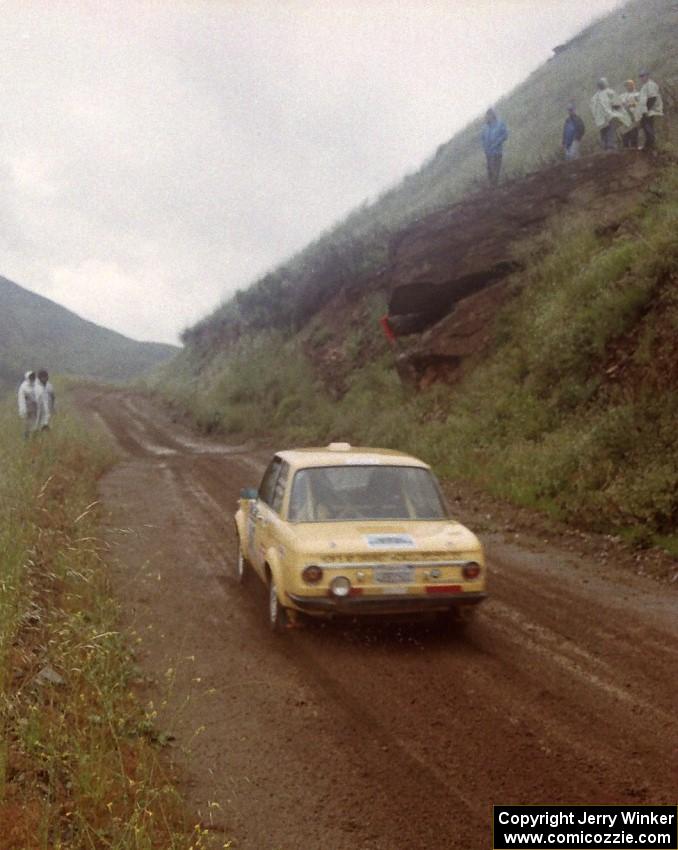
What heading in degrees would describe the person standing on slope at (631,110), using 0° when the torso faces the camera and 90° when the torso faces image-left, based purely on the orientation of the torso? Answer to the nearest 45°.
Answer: approximately 0°

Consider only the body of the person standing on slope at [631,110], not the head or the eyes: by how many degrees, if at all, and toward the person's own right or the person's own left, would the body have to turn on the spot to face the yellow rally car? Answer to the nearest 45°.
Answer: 0° — they already face it

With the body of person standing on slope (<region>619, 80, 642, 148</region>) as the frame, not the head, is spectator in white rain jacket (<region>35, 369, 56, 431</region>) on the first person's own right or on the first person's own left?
on the first person's own right

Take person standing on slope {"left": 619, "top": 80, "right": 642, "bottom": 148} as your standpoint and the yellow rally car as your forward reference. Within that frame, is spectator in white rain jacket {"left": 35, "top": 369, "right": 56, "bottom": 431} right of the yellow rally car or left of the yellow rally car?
right

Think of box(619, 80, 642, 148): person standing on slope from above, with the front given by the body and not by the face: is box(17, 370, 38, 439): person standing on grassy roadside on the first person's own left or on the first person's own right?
on the first person's own right
